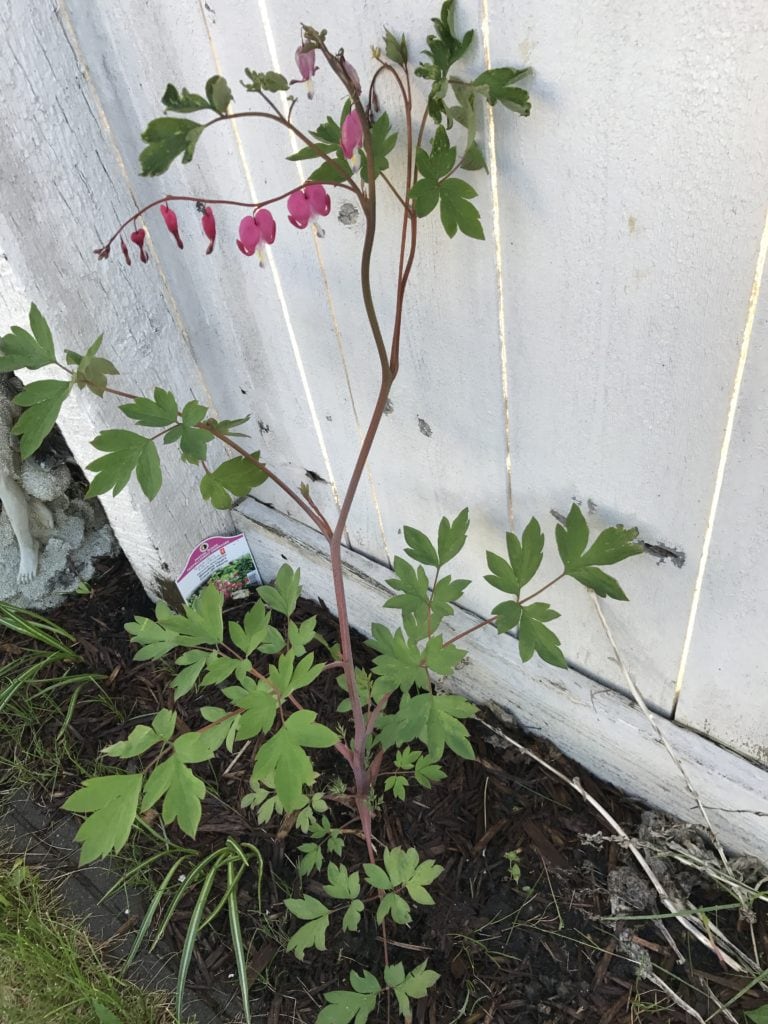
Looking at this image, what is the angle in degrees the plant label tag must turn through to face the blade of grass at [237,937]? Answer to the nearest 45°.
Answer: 0° — it already faces it

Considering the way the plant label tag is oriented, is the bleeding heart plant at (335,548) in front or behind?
in front

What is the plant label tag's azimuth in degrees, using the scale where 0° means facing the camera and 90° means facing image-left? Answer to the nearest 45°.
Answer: approximately 0°
